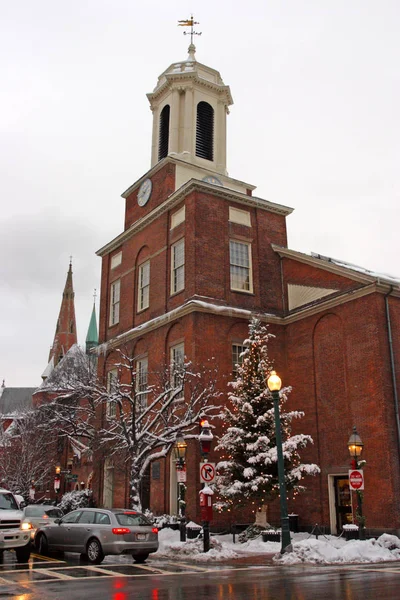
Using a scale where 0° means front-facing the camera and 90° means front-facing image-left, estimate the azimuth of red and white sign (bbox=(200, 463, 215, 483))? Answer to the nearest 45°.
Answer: approximately 0°

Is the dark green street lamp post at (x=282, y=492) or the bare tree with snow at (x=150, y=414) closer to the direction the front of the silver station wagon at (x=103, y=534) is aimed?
the bare tree with snow

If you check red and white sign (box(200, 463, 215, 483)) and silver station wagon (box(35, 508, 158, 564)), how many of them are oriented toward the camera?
1

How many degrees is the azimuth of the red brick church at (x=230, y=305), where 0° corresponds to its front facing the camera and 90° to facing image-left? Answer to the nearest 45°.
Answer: approximately 45°

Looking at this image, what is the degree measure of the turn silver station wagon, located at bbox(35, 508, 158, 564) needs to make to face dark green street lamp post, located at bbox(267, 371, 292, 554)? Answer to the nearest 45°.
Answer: approximately 135° to its right

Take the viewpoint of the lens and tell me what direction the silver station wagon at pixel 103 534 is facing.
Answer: facing away from the viewer and to the left of the viewer

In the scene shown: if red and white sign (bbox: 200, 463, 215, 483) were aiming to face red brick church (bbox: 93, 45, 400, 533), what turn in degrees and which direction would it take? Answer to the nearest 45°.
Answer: approximately 180°

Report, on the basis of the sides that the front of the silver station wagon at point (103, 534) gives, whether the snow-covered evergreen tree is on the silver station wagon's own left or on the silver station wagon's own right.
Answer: on the silver station wagon's own right

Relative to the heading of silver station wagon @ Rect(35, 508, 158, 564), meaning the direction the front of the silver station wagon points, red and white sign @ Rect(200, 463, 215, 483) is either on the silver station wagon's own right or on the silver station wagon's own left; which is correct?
on the silver station wagon's own right

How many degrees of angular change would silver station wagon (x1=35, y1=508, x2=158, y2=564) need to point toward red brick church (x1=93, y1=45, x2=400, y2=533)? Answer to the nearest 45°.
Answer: approximately 90° to its right
